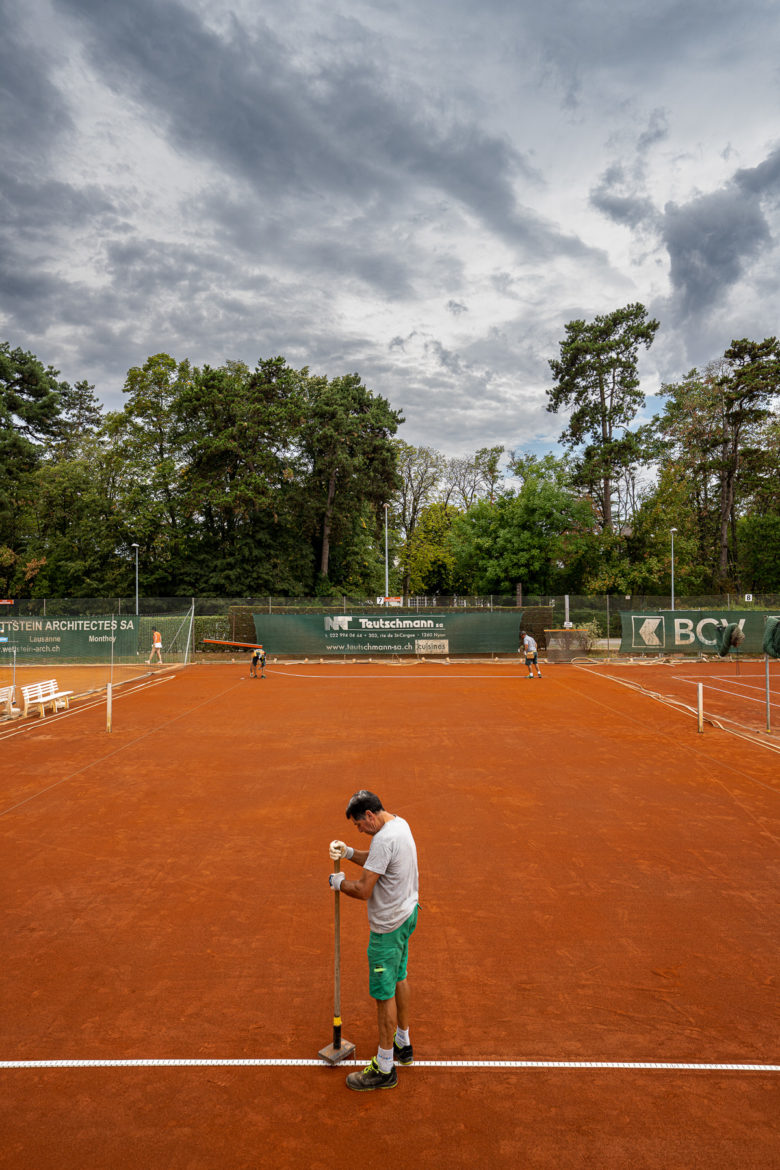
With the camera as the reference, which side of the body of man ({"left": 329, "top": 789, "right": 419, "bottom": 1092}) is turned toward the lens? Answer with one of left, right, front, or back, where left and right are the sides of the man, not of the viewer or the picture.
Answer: left

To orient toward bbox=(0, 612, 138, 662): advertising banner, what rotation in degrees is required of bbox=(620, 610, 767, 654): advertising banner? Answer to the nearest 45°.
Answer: approximately 45° to its right

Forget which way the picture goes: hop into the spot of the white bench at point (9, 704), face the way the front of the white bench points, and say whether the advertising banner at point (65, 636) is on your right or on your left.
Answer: on your left

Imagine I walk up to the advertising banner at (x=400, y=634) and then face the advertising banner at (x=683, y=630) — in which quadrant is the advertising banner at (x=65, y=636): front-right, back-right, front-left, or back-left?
back-right

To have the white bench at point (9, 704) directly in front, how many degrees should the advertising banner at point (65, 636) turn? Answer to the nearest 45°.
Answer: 0° — it already faces it

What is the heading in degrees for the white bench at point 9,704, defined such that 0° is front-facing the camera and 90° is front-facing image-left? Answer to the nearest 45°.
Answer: approximately 315°

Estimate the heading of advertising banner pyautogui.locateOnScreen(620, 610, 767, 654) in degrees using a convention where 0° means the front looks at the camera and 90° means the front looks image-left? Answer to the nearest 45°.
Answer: approximately 0°

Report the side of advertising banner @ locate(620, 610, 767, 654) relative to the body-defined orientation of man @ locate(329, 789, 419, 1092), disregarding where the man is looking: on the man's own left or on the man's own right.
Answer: on the man's own right

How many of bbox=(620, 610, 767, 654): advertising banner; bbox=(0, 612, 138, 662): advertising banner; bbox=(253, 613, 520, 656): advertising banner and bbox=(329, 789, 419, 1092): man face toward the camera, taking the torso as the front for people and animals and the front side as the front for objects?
3

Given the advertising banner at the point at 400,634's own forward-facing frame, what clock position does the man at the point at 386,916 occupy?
The man is roughly at 12 o'clock from the advertising banner.
